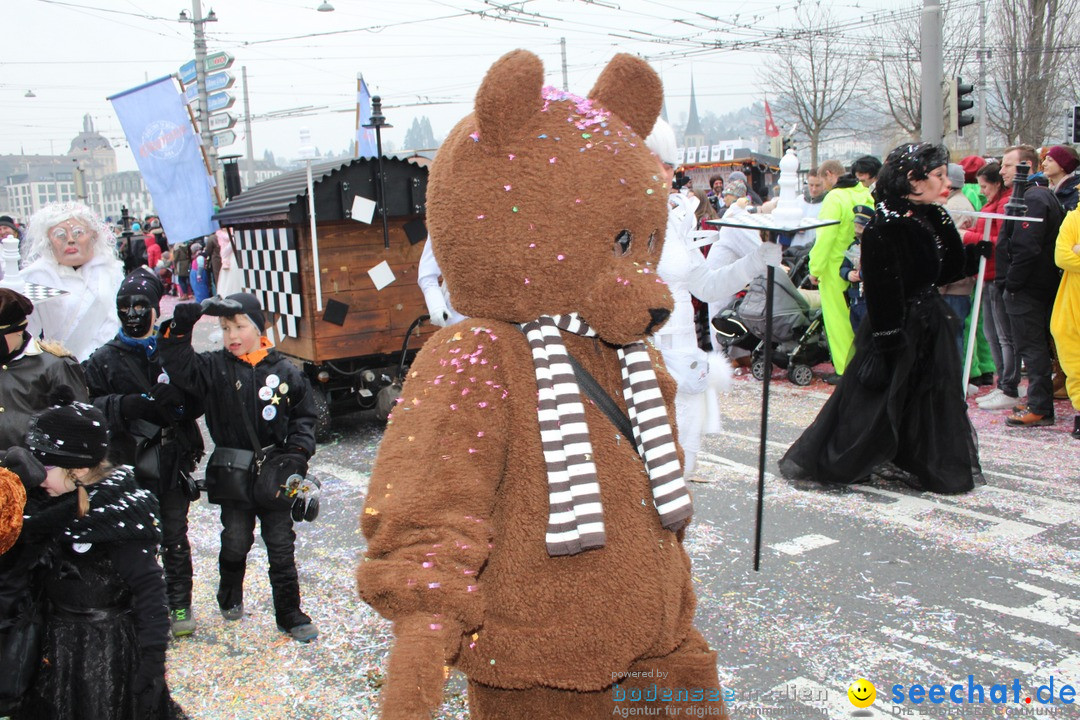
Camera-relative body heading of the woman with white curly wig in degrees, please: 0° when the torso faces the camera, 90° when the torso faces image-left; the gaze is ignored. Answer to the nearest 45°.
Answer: approximately 0°

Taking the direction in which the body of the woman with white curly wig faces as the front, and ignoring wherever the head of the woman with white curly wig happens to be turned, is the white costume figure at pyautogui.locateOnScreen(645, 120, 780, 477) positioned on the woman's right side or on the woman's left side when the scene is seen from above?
on the woman's left side

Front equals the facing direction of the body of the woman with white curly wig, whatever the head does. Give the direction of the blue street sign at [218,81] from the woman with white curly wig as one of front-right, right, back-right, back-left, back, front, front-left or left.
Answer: back

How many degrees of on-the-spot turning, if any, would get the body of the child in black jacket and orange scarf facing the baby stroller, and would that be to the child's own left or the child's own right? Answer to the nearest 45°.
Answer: approximately 135° to the child's own left
